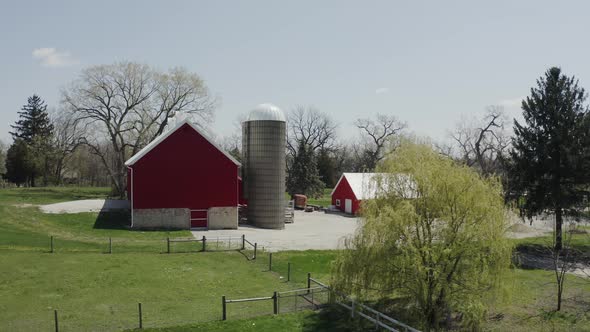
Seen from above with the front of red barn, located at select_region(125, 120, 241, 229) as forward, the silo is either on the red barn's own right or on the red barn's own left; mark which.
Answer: on the red barn's own left

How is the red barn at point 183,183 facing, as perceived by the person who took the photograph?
facing the viewer

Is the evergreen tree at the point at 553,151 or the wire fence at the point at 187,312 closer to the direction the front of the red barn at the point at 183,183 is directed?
the wire fence

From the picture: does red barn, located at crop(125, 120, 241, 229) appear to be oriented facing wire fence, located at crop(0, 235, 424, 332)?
yes

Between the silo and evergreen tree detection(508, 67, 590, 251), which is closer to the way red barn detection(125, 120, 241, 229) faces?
the evergreen tree

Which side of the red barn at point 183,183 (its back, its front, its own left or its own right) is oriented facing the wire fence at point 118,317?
front

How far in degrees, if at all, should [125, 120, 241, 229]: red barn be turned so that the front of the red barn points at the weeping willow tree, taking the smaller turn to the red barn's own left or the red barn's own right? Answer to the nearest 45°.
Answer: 0° — it already faces it

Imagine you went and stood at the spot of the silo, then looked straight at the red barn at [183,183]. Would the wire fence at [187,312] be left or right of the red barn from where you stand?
left

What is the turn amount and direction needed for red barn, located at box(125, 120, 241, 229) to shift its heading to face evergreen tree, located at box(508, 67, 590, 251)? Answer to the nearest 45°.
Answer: approximately 90° to its left

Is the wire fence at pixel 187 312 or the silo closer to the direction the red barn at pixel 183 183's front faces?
the wire fence
